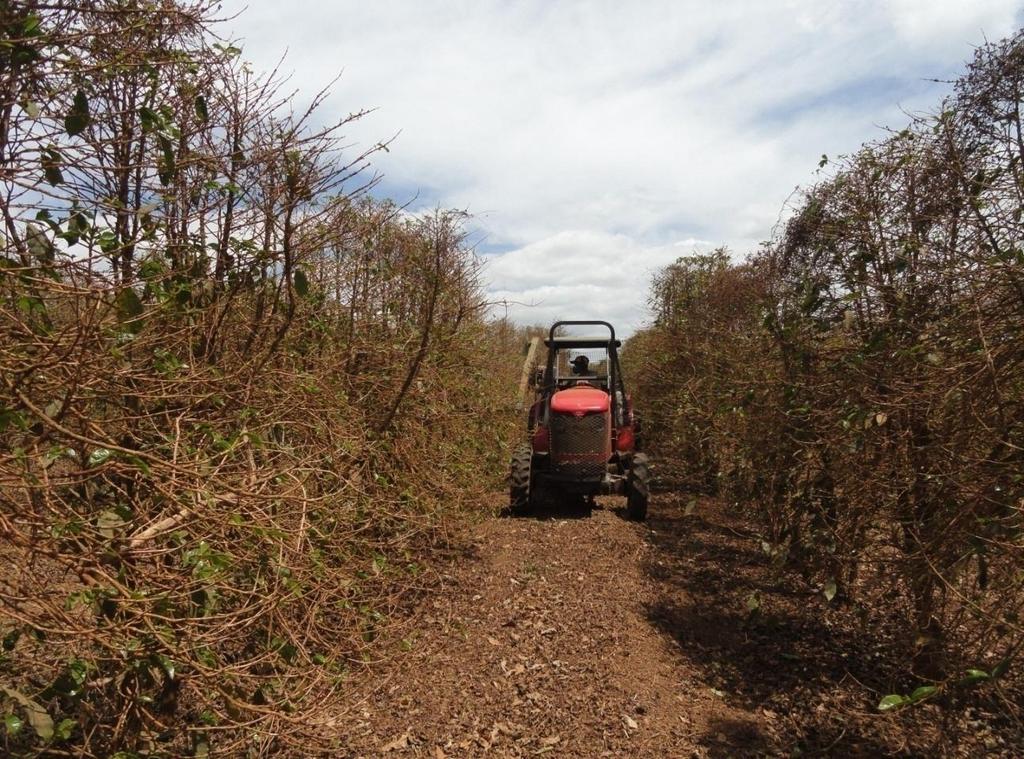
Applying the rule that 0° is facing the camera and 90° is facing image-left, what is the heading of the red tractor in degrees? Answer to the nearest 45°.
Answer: approximately 0°
